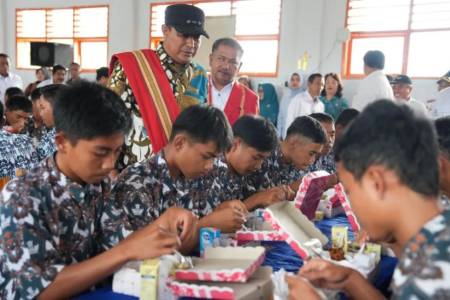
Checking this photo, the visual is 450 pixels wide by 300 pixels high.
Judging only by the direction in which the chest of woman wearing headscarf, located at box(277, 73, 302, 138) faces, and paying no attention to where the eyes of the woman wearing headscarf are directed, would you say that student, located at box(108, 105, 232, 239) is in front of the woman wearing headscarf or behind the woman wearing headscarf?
in front

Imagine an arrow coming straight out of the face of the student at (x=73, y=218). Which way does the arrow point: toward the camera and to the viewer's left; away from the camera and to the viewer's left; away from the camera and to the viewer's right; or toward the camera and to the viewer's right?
toward the camera and to the viewer's right

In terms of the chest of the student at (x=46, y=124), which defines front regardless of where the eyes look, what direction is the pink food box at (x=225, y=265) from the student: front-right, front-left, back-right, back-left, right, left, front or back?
front-left

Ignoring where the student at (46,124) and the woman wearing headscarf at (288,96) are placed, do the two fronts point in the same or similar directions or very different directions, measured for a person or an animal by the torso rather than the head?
same or similar directions

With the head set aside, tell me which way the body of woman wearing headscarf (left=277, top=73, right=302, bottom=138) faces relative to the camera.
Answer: toward the camera

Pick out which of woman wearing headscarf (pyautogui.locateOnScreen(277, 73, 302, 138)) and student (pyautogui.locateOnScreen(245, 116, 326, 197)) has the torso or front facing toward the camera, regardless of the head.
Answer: the woman wearing headscarf

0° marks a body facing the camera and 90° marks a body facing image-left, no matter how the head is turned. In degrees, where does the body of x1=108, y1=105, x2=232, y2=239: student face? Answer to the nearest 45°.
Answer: approximately 315°

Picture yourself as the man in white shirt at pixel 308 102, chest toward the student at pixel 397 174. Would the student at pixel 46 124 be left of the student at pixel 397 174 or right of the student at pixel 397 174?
right

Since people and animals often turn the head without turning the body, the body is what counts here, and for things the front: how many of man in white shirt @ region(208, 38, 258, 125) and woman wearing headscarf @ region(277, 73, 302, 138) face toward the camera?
2

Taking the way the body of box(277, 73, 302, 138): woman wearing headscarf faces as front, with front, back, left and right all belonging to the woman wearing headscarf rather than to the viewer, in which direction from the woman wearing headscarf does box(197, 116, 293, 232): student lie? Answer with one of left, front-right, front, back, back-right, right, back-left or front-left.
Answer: front

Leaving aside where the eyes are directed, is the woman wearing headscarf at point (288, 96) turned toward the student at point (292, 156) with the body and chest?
yes

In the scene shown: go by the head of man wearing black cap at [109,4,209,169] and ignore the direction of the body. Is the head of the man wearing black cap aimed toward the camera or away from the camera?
toward the camera

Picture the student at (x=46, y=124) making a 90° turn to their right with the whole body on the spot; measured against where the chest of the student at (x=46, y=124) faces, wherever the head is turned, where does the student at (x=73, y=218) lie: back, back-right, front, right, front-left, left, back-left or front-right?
back-left

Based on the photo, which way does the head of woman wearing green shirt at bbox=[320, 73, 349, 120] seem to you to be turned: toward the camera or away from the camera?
toward the camera
